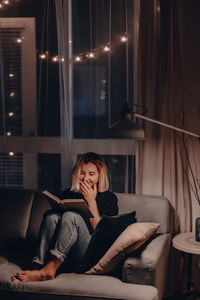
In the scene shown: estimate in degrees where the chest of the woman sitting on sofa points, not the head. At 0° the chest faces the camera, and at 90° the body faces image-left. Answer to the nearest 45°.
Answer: approximately 45°

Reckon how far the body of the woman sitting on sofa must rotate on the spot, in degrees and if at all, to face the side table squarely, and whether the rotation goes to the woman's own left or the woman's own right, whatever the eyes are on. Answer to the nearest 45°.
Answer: approximately 135° to the woman's own left

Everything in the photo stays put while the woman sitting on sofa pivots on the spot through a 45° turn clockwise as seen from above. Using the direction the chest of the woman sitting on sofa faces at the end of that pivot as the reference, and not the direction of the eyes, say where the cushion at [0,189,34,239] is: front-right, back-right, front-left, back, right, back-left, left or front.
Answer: front-right
